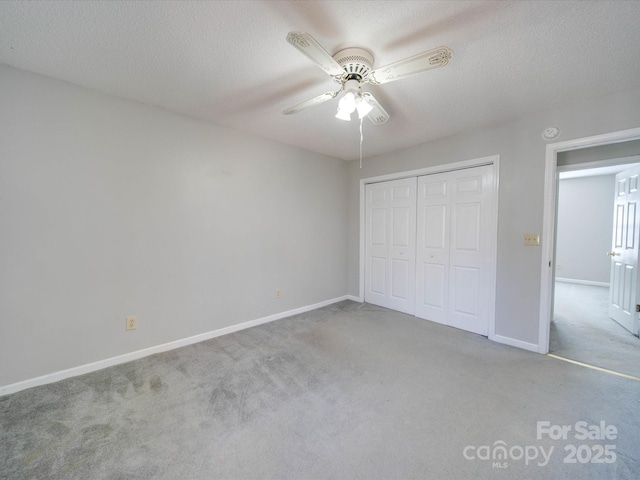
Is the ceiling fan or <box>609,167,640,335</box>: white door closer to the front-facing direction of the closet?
the ceiling fan

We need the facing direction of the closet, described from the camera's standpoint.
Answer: facing the viewer and to the left of the viewer

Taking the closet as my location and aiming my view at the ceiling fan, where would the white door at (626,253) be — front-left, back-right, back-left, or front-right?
back-left

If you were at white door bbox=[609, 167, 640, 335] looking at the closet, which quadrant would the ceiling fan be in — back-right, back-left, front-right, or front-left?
front-left

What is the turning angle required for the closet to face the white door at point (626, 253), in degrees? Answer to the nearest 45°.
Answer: approximately 135° to its left

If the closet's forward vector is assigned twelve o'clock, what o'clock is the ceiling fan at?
The ceiling fan is roughly at 11 o'clock from the closet.

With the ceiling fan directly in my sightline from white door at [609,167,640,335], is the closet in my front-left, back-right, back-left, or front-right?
front-right

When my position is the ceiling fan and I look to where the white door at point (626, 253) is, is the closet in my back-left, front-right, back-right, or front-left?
front-left
